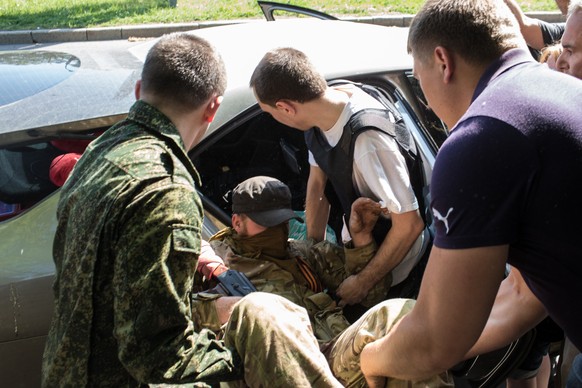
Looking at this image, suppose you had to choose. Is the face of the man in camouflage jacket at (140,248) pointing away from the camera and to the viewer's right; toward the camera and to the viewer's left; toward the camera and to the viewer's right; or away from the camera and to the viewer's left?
away from the camera and to the viewer's right

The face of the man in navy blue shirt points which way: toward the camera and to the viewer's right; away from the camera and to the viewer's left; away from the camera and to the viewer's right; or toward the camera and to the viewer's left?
away from the camera and to the viewer's left

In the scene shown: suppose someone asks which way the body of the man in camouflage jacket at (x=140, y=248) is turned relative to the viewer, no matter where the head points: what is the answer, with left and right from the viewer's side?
facing away from the viewer and to the right of the viewer
